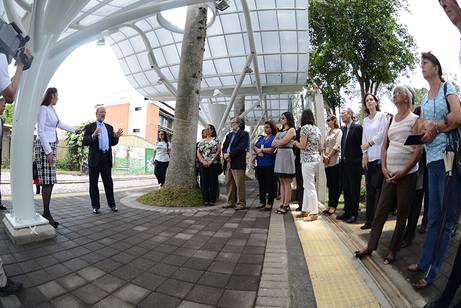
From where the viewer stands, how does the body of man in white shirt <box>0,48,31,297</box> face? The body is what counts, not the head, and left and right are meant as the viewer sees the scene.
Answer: facing to the right of the viewer

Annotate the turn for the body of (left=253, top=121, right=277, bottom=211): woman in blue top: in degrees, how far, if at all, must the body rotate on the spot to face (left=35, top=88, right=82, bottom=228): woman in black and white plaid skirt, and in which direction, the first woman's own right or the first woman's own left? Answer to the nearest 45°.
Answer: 0° — they already face them

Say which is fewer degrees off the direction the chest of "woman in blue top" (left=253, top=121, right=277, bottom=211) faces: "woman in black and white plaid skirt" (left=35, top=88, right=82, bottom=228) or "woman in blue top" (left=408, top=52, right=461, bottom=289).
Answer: the woman in black and white plaid skirt

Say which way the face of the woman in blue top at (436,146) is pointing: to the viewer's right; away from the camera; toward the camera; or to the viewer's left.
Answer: to the viewer's left

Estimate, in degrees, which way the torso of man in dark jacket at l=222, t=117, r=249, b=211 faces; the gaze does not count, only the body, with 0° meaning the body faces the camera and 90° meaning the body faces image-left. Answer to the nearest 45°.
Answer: approximately 45°

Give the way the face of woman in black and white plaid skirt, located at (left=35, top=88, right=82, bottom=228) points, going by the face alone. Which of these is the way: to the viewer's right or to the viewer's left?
to the viewer's right

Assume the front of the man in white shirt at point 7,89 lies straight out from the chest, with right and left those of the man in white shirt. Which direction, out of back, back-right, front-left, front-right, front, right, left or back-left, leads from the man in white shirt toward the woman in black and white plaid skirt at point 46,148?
left

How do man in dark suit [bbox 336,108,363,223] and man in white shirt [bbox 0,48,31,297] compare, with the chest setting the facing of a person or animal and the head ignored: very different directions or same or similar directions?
very different directions

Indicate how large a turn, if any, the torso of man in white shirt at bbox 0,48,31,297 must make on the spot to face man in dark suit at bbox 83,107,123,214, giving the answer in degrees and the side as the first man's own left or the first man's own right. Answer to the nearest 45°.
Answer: approximately 45° to the first man's own left
